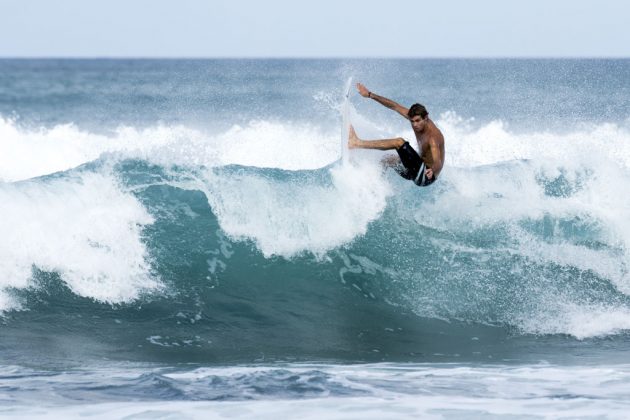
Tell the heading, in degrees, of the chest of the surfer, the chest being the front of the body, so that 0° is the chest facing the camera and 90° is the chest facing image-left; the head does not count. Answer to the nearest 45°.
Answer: approximately 90°
